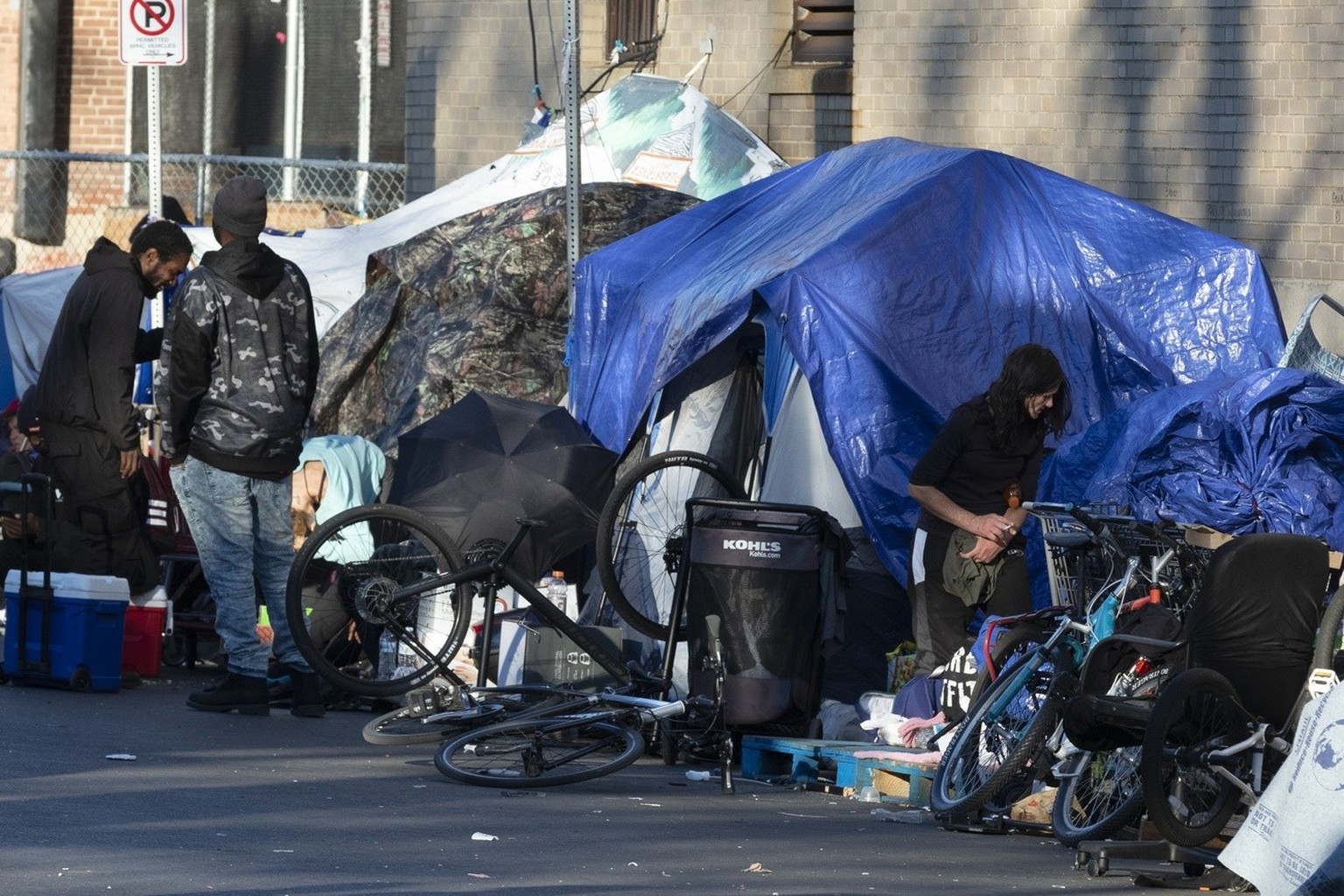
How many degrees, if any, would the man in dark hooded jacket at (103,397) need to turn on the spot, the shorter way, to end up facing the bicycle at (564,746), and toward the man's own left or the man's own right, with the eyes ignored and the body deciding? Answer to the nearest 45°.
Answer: approximately 45° to the man's own right

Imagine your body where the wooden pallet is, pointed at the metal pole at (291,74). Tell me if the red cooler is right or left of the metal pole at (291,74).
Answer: left

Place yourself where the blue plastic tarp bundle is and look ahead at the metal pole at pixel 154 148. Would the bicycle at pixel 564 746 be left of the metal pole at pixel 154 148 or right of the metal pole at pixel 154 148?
left

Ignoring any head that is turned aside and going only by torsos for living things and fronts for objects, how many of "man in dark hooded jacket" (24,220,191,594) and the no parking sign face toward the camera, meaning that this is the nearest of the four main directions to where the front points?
1

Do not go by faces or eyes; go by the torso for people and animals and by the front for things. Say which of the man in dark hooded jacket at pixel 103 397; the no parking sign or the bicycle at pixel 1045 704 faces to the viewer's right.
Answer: the man in dark hooded jacket

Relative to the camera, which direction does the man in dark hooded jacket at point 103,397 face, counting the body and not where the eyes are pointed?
to the viewer's right

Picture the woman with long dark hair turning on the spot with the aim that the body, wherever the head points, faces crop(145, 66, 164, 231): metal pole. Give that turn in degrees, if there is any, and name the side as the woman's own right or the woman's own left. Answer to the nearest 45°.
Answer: approximately 180°

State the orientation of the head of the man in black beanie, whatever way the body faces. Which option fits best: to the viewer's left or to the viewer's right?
to the viewer's left

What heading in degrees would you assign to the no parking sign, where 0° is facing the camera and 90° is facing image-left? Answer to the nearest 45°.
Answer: approximately 0°

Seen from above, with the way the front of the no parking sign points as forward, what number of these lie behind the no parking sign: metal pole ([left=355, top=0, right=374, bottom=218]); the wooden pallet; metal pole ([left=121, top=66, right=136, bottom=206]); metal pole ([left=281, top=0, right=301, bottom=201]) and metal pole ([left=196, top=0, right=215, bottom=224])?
4

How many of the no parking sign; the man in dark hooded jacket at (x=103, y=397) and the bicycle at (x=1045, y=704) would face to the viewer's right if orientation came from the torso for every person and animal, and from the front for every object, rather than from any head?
1
